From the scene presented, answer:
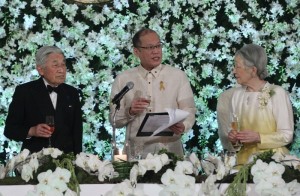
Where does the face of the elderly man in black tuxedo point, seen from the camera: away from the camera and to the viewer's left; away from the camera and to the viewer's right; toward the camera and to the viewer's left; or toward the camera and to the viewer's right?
toward the camera and to the viewer's right

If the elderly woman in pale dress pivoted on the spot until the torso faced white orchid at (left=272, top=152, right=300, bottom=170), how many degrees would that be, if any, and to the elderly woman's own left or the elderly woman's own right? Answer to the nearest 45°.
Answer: approximately 45° to the elderly woman's own left

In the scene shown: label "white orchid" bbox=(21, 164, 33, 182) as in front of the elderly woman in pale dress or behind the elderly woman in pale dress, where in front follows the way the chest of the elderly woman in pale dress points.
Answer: in front

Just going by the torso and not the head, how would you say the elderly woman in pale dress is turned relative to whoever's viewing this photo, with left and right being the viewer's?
facing the viewer and to the left of the viewer

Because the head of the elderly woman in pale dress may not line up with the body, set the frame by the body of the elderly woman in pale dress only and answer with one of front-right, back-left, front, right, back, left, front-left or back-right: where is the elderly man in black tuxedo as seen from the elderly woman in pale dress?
front-right

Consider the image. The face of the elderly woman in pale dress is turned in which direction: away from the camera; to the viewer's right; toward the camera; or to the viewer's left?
to the viewer's left
